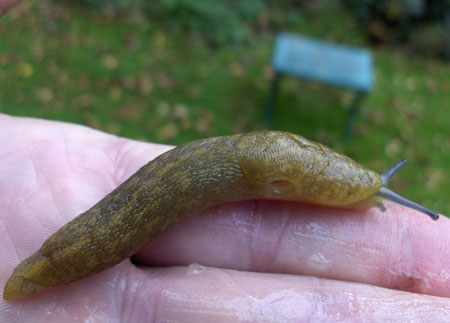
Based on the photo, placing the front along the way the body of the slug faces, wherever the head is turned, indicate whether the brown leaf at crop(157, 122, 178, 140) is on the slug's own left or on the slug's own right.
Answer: on the slug's own left

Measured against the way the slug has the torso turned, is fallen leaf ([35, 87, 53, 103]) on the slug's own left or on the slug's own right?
on the slug's own left

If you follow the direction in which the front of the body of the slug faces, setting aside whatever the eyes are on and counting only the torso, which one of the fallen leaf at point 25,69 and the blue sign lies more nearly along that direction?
the blue sign

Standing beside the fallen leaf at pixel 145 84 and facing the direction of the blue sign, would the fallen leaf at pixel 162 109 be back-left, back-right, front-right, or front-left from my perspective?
front-right

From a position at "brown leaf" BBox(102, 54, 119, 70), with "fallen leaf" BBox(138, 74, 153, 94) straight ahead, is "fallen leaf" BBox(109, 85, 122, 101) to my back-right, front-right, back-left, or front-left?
front-right

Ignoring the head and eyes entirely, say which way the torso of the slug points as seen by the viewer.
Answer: to the viewer's right

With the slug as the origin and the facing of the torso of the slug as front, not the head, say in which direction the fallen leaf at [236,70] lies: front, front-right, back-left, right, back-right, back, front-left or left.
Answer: left

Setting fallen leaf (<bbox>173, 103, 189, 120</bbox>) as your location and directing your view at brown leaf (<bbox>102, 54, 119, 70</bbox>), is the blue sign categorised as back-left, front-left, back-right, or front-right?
back-right

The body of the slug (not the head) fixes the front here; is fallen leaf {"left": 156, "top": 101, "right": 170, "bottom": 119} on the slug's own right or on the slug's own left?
on the slug's own left

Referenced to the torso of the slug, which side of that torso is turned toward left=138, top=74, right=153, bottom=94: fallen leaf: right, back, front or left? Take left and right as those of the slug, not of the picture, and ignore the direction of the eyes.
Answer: left

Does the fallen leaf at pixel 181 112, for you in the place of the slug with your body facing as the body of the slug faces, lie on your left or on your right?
on your left
